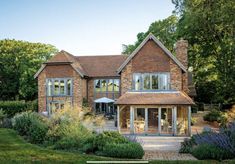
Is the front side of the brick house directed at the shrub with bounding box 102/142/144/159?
yes

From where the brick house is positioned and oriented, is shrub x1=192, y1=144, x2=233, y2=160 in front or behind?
in front

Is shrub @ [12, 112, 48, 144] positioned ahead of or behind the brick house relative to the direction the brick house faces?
ahead

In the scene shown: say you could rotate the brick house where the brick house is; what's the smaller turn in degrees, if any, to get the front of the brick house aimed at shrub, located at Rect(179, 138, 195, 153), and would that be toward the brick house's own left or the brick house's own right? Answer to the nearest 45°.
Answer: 0° — it already faces it

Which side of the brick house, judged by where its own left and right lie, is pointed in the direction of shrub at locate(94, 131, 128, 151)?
front

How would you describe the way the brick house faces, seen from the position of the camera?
facing the viewer

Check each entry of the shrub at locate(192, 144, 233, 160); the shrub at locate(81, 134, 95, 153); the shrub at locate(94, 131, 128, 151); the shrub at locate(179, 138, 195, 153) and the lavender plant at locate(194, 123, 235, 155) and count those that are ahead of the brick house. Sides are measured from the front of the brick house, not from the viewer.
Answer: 5

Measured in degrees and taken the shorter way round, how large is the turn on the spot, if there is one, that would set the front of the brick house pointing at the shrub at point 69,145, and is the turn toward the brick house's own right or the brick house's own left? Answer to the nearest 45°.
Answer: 0° — it already faces it

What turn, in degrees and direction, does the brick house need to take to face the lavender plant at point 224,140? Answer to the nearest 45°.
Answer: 0° — it already faces it

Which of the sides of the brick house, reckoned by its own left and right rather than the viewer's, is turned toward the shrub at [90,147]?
front

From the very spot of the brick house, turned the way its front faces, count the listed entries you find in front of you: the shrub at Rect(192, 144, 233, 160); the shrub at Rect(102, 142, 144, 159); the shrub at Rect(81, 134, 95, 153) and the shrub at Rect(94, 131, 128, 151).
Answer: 4
